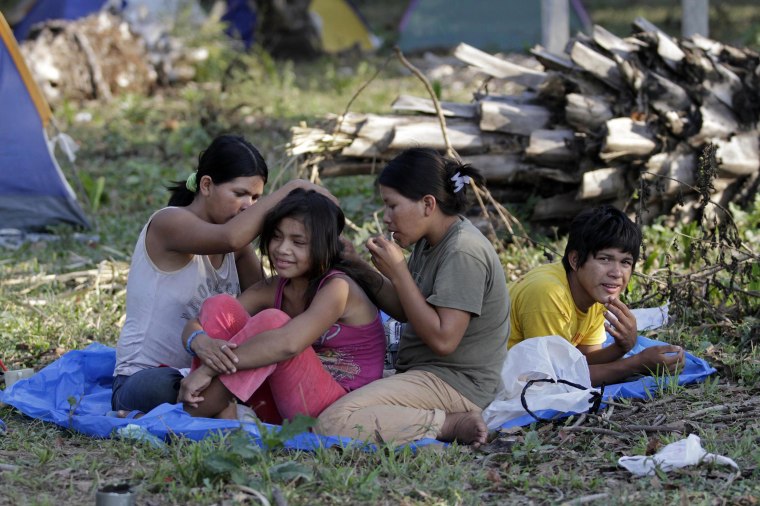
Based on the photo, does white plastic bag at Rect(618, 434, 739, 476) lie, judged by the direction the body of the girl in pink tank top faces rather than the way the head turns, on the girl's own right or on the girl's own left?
on the girl's own left

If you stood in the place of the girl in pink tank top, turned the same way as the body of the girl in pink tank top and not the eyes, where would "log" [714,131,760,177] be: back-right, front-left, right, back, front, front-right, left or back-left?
back

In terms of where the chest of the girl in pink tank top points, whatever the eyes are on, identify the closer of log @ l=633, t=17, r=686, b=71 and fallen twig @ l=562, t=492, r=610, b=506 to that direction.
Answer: the fallen twig

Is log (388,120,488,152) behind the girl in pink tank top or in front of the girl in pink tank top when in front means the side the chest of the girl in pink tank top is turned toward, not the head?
behind

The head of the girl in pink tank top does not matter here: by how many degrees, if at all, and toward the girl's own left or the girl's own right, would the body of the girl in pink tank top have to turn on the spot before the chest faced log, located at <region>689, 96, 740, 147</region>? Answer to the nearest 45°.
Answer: approximately 180°

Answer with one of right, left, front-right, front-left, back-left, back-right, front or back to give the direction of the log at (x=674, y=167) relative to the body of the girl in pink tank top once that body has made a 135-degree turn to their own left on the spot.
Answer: front-left

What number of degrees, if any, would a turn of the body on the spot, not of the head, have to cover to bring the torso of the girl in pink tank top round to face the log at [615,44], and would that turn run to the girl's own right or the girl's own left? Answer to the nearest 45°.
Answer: approximately 180°

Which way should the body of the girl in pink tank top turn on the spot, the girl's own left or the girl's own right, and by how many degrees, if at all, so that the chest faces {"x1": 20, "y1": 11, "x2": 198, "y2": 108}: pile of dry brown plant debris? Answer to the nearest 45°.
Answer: approximately 135° to the girl's own right

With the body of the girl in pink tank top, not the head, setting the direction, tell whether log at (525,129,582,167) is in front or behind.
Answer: behind

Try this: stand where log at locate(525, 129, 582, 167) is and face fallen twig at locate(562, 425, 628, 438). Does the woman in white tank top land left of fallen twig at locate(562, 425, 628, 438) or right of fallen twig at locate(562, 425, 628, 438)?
right

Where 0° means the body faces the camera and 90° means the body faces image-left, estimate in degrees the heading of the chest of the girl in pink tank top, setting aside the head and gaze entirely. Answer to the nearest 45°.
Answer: approximately 45°

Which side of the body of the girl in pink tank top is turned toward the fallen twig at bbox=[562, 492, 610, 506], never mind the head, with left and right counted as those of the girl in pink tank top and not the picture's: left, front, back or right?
left

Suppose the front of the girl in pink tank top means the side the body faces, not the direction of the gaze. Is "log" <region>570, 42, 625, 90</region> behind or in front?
behind
